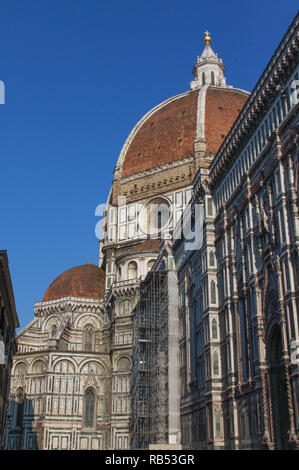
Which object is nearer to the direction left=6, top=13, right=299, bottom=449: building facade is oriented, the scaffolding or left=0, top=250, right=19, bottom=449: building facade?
the building facade

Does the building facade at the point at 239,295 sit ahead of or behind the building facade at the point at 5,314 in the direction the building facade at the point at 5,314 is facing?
ahead

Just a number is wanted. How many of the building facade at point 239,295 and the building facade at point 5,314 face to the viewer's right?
1

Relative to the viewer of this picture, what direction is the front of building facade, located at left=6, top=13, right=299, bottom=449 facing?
facing the viewer and to the left of the viewer

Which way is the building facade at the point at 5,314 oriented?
to the viewer's right
